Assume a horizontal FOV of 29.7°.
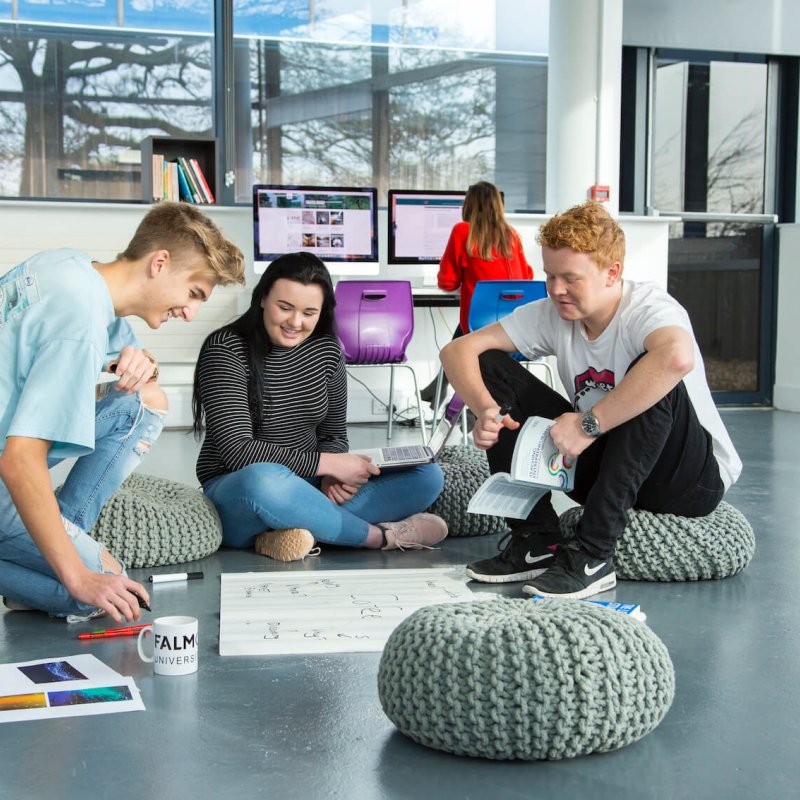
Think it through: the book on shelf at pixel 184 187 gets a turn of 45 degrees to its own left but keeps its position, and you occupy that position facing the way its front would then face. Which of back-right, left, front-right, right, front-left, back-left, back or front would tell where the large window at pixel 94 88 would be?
back

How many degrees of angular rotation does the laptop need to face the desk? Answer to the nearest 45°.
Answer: approximately 90° to its right

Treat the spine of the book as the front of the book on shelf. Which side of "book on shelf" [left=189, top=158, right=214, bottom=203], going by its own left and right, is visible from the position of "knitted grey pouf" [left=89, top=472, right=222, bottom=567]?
front

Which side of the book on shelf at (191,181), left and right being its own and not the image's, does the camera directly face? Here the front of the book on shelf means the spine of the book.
front

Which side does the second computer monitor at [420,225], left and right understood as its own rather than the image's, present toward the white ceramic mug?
front

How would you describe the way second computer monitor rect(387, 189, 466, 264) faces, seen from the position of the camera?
facing the viewer

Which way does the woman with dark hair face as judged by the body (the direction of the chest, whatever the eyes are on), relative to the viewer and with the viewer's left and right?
facing the viewer and to the right of the viewer

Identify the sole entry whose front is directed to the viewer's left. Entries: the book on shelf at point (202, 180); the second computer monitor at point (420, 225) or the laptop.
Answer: the laptop

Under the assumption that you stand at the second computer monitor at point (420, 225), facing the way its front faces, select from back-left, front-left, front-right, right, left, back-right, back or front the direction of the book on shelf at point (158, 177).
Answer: right

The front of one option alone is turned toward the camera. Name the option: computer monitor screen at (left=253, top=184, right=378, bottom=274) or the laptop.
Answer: the computer monitor screen

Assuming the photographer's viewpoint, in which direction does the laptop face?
facing to the left of the viewer

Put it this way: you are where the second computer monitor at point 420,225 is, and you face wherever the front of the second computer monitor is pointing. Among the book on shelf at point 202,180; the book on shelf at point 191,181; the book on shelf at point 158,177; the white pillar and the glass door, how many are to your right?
3

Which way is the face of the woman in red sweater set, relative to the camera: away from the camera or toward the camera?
away from the camera

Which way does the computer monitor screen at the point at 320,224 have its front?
toward the camera

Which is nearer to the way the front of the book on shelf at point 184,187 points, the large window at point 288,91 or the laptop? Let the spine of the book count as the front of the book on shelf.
the laptop

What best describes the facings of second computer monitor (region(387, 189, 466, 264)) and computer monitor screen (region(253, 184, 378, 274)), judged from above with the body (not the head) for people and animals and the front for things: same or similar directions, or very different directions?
same or similar directions

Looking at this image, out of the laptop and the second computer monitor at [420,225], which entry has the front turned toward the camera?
the second computer monitor
